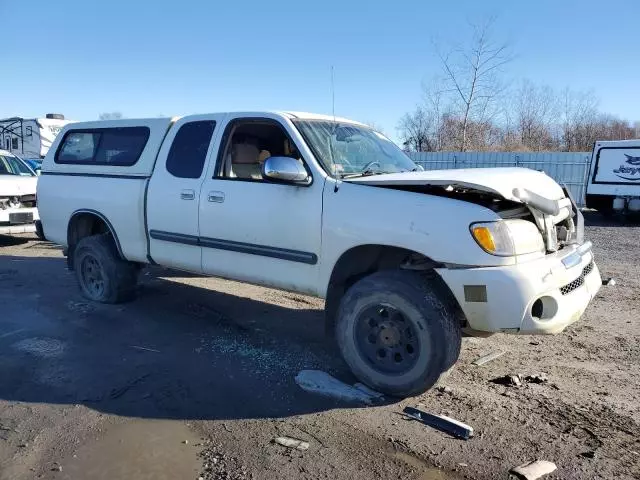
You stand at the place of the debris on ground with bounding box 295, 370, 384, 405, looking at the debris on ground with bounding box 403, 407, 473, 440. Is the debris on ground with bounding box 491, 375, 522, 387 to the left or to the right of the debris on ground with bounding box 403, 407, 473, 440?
left

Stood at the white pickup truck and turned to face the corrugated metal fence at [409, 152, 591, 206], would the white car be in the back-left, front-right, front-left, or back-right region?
front-left

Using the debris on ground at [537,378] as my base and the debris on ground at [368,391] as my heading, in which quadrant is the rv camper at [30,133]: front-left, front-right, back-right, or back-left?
front-right

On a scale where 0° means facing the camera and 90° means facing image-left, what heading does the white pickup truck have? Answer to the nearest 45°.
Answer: approximately 315°

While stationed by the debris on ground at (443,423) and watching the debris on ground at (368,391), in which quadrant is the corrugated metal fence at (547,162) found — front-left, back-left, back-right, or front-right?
front-right

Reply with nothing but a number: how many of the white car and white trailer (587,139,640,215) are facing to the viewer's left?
0

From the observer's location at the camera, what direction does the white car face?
facing the viewer and to the right of the viewer

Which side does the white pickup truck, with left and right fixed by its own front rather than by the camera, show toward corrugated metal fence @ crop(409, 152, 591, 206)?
left

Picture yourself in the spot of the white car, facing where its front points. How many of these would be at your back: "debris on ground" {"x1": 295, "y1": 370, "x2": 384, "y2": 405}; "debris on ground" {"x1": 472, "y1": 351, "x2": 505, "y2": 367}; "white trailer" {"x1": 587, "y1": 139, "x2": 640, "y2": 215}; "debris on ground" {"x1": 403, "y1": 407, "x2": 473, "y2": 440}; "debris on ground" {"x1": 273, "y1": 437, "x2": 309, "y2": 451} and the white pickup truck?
0
